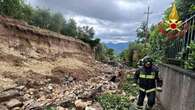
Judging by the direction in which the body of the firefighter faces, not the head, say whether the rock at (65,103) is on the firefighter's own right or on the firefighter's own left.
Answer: on the firefighter's own right

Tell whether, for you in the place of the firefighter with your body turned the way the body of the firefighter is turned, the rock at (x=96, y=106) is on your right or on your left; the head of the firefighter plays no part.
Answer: on your right

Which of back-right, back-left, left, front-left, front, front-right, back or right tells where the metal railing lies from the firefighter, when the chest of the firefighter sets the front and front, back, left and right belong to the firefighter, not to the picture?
back-left

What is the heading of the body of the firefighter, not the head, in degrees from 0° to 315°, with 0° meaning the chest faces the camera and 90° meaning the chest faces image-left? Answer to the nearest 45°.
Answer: approximately 0°

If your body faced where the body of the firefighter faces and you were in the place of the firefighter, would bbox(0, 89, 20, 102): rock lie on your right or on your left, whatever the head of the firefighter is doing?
on your right
